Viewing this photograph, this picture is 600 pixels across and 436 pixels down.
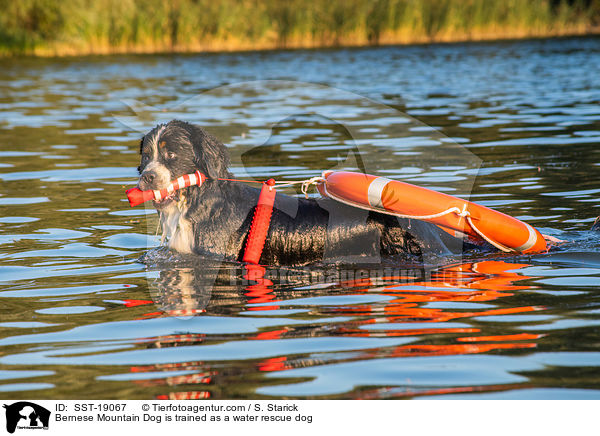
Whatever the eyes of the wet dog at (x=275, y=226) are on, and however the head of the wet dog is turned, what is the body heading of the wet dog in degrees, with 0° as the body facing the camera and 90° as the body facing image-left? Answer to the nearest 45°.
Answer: approximately 90°
